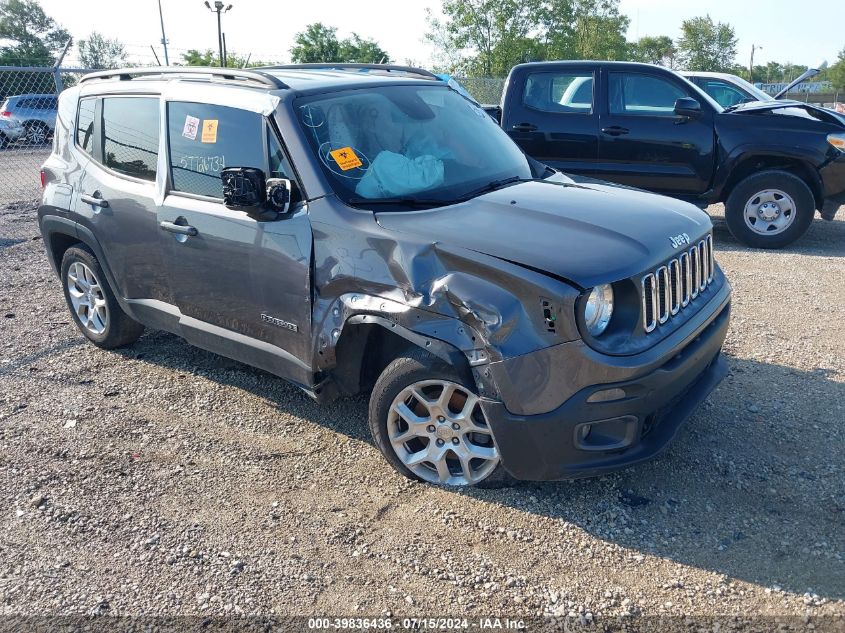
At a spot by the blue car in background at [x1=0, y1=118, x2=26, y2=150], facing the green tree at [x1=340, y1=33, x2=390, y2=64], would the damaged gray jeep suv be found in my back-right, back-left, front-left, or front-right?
back-right

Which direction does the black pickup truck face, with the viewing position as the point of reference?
facing to the right of the viewer

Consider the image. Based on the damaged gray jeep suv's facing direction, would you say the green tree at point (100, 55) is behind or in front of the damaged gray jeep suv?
behind

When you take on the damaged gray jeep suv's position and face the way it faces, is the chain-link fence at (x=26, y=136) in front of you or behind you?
behind

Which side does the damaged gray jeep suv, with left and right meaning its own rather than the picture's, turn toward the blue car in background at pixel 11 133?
back

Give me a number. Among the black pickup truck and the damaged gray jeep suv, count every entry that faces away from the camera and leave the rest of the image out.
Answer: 0

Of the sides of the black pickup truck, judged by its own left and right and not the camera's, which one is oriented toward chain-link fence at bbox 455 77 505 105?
left

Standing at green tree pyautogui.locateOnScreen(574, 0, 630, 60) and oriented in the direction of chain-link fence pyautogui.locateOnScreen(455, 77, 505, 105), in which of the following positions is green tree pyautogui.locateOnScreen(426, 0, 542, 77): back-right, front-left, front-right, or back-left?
front-right

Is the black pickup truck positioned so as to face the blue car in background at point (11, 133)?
no

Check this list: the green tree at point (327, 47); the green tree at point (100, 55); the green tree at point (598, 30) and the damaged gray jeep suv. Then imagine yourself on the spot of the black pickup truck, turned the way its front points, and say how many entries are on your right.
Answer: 1

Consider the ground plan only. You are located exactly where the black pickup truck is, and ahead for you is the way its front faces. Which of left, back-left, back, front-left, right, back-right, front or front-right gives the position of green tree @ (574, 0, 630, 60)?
left

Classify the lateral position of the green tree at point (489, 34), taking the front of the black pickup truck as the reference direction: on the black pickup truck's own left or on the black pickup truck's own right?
on the black pickup truck's own left

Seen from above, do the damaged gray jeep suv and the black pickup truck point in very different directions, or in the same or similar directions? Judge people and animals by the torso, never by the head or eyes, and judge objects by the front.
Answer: same or similar directions

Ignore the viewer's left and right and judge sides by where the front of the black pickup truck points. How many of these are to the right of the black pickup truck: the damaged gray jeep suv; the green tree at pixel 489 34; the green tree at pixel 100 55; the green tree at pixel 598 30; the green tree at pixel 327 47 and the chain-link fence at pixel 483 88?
1

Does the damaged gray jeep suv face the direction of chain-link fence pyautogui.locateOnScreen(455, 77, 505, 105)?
no

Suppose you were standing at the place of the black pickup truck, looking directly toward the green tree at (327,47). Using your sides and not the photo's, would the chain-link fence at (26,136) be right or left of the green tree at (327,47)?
left

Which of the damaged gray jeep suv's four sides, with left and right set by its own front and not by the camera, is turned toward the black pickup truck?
left
